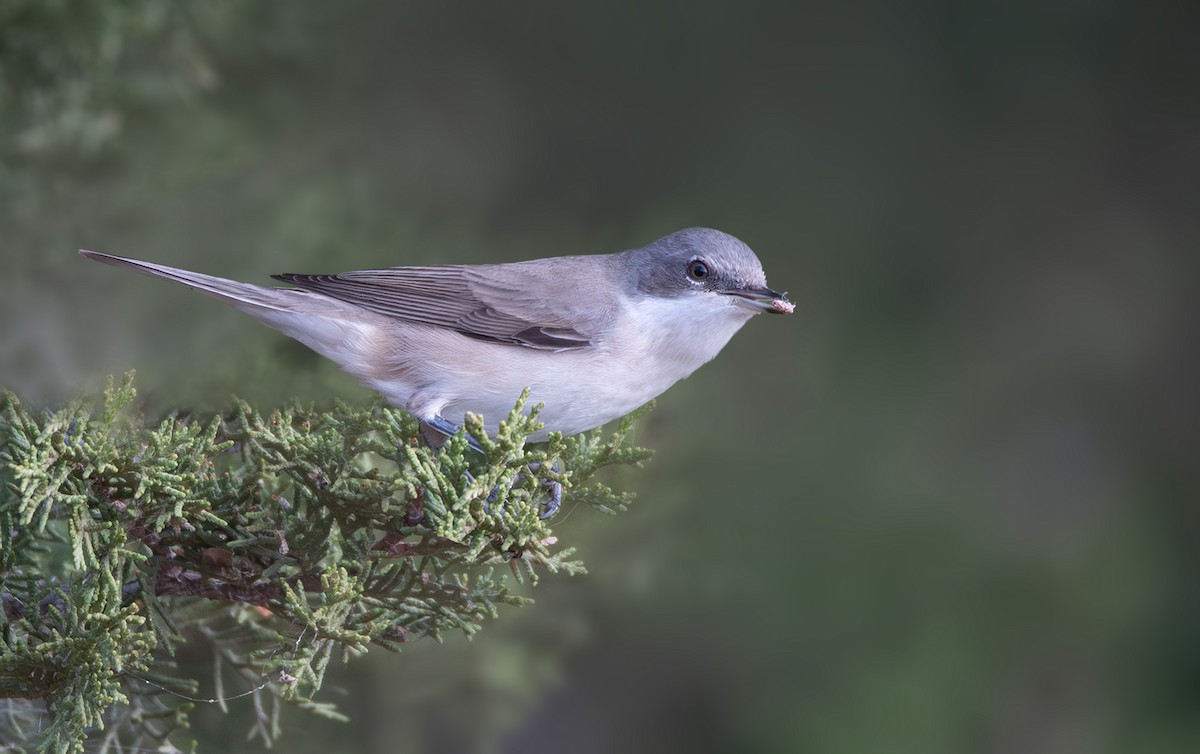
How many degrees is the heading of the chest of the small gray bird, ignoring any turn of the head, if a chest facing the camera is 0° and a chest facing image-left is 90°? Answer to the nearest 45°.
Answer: approximately 270°
